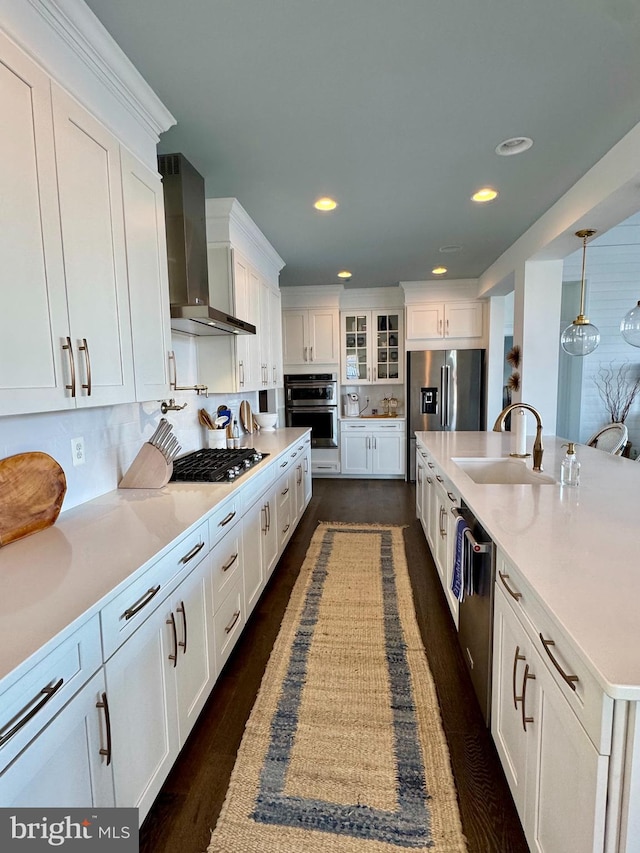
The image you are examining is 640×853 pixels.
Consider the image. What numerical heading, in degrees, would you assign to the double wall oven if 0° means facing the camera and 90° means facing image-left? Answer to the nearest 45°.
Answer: approximately 0°

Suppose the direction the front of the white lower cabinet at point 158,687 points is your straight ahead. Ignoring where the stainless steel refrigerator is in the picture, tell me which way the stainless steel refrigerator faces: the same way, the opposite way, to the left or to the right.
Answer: to the right

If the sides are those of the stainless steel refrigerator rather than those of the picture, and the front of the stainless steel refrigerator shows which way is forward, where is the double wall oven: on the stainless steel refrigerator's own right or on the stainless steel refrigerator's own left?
on the stainless steel refrigerator's own right

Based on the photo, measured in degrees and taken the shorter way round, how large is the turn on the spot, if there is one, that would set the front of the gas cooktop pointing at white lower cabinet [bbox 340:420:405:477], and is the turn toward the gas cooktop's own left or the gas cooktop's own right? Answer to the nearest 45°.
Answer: approximately 45° to the gas cooktop's own left

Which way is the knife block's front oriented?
to the viewer's right

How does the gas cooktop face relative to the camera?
to the viewer's right

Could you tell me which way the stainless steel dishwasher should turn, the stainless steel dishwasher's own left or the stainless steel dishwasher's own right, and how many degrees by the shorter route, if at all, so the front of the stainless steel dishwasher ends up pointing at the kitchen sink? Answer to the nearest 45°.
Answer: approximately 90° to the stainless steel dishwasher's own right

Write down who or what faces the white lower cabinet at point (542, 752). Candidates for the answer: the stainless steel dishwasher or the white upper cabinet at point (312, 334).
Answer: the white upper cabinet

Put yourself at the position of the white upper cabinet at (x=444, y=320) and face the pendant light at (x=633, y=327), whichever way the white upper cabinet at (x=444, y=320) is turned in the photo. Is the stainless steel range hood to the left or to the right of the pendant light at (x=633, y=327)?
right

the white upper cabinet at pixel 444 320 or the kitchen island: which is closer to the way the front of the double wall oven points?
the kitchen island

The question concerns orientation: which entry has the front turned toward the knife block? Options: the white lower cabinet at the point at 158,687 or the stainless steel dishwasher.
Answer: the stainless steel dishwasher

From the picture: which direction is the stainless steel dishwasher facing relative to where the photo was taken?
to the viewer's left
